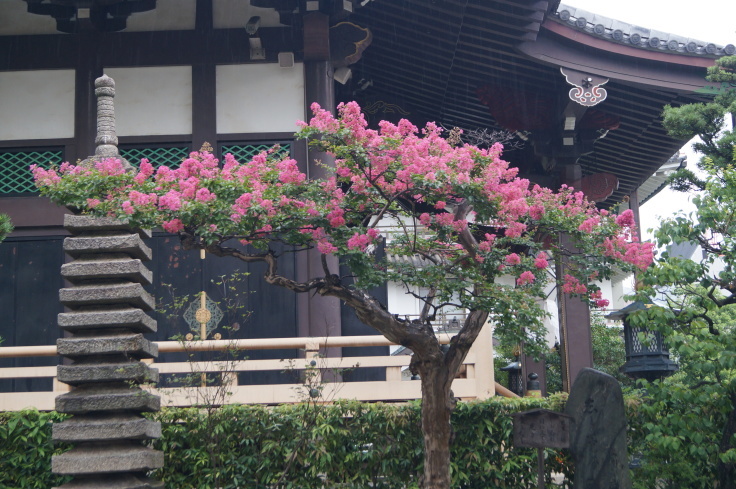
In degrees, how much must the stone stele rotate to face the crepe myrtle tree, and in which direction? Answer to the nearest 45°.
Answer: approximately 45° to its right

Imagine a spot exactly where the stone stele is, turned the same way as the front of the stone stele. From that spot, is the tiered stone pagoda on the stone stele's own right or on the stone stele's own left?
on the stone stele's own right

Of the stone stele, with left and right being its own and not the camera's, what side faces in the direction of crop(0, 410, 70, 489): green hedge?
right

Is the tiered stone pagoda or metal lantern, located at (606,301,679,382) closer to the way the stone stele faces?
the tiered stone pagoda

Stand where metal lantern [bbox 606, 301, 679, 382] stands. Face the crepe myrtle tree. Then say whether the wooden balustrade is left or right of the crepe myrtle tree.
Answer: right

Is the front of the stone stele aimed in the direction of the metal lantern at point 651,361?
no

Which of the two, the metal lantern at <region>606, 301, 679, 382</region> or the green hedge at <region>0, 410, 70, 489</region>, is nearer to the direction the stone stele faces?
the green hedge

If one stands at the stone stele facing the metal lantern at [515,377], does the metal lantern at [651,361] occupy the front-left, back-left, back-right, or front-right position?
front-right

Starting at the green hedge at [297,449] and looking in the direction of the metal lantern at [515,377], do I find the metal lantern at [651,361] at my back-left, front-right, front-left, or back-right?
front-right

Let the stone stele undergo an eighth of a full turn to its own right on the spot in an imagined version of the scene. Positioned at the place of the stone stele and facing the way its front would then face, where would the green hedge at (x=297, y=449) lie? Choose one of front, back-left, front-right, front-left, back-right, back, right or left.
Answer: front-right

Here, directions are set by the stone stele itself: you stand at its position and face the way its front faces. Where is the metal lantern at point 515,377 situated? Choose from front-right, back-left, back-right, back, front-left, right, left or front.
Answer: back

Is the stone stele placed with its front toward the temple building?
no

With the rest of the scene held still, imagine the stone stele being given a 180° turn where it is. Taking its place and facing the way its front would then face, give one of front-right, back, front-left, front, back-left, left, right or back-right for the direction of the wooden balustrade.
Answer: left

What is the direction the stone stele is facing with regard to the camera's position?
facing the viewer
